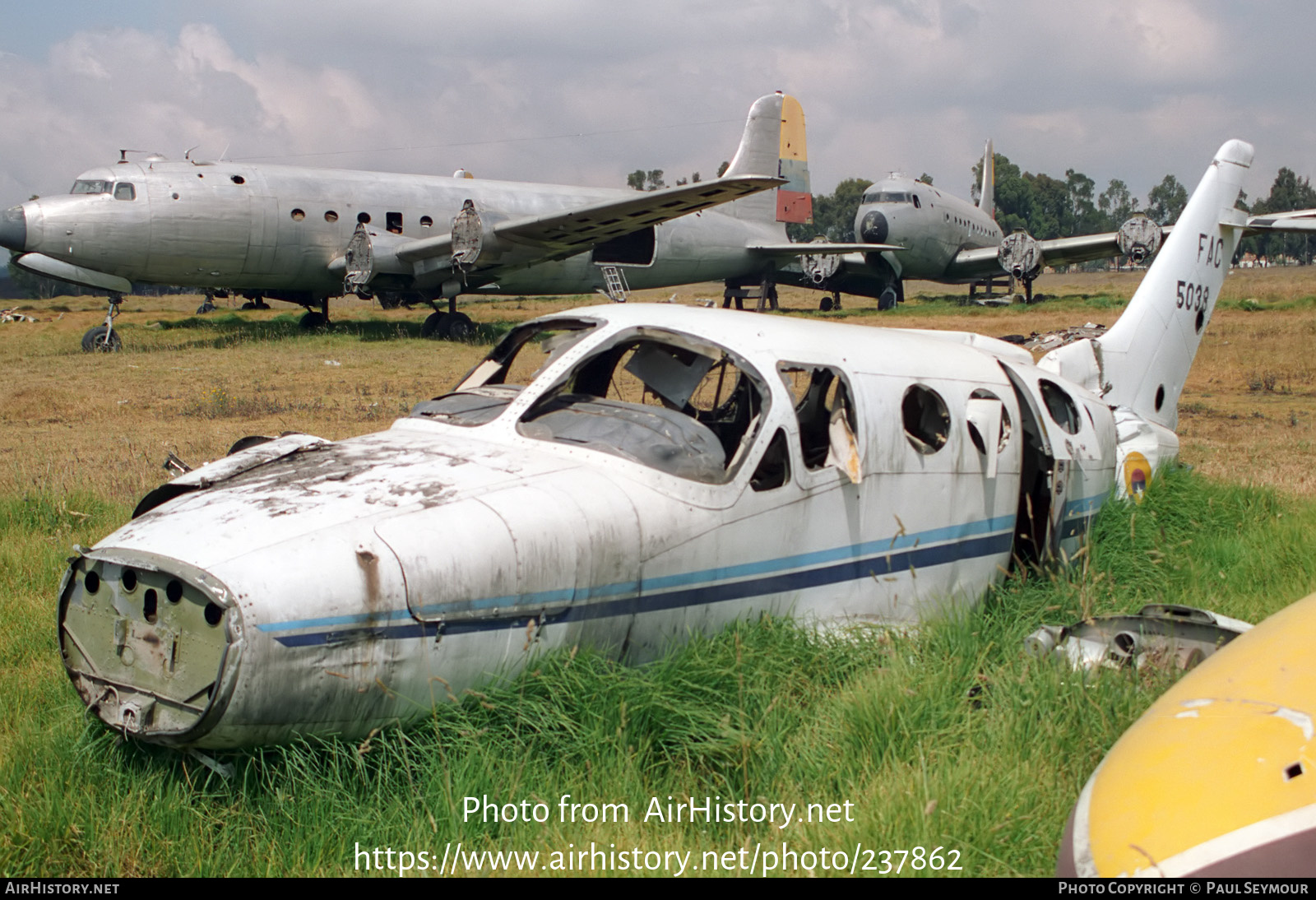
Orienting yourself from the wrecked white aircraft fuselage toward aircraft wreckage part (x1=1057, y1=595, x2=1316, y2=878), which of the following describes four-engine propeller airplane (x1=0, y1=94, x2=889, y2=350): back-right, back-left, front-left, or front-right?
back-left

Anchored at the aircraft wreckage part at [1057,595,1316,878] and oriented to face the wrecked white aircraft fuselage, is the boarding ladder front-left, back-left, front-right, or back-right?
front-right

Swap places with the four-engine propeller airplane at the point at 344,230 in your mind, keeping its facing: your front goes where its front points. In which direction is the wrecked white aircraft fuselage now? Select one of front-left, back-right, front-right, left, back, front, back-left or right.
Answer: front-left

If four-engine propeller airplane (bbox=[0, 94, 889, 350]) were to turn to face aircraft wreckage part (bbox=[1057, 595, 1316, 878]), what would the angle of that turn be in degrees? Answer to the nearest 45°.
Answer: approximately 45° to its left

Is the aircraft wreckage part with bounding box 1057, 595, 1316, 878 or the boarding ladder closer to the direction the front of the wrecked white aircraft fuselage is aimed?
the aircraft wreckage part

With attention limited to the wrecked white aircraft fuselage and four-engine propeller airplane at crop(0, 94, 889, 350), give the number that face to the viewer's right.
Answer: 0

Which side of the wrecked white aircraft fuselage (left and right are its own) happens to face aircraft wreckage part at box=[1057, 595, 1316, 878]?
left

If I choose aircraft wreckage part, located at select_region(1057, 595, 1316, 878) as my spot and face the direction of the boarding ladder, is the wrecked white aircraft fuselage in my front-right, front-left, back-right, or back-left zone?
front-left

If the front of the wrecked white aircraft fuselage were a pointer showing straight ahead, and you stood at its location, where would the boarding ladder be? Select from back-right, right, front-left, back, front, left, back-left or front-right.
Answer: back-right

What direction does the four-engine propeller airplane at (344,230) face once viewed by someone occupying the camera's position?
facing the viewer and to the left of the viewer
